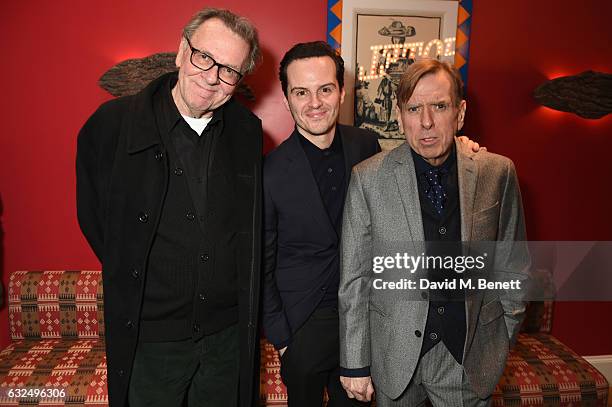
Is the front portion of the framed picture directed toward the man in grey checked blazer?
yes

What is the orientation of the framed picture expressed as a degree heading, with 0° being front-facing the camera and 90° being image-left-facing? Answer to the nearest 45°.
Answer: approximately 0°

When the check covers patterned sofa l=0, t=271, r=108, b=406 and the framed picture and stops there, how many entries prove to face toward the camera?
2
